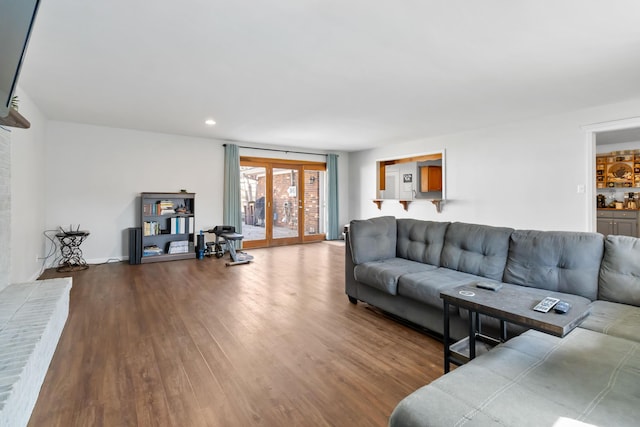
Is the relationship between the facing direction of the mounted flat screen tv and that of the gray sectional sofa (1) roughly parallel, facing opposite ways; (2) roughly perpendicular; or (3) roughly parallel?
roughly parallel, facing opposite ways

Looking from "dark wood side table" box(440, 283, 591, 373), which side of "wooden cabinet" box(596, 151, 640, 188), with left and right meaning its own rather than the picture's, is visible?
front

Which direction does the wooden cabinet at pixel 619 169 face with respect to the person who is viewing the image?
facing the viewer

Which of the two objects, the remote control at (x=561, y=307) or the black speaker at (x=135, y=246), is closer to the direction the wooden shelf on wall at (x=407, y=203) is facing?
the black speaker

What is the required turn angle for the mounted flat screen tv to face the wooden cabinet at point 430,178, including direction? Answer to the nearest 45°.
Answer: approximately 45° to its left

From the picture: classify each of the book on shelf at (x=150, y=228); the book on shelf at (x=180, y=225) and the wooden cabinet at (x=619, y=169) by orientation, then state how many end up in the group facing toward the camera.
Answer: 3

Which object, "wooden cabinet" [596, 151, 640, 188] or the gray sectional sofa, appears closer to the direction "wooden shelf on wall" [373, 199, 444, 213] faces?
the gray sectional sofa

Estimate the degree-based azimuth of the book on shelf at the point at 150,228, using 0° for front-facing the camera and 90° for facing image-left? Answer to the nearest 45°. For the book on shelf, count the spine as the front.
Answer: approximately 0°

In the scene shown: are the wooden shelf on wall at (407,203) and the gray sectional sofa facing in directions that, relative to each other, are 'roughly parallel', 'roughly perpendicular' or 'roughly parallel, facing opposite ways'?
roughly parallel

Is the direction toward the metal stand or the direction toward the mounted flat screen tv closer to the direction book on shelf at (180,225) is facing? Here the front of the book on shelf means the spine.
the mounted flat screen tv

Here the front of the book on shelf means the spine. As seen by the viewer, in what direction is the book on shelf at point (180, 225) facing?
toward the camera

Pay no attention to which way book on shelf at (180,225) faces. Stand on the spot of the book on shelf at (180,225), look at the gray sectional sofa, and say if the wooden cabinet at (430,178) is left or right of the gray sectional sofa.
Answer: left
